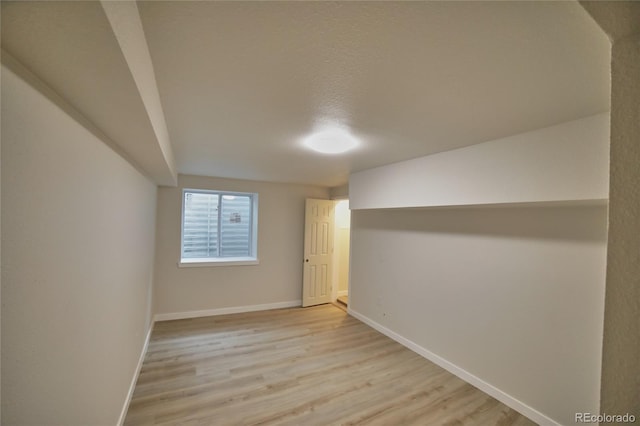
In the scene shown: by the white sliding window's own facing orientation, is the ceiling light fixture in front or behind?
in front

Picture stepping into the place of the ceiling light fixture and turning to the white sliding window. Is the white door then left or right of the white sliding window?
right

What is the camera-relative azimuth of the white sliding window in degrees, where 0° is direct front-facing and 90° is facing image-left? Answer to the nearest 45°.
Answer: approximately 0°

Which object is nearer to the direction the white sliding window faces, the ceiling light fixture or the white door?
the ceiling light fixture

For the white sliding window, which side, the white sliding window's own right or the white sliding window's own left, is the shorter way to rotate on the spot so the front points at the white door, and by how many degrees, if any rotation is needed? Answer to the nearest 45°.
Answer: approximately 90° to the white sliding window's own left
